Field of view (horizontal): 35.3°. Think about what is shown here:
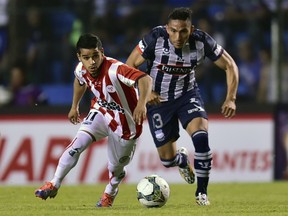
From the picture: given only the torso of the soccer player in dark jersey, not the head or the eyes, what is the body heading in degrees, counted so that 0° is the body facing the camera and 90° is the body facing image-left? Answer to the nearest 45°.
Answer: approximately 0°

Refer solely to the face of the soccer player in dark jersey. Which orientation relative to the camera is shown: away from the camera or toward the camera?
toward the camera

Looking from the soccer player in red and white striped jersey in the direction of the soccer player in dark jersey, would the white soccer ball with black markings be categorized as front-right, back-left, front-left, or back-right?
front-right

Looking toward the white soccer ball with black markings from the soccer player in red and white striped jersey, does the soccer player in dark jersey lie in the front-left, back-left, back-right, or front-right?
front-left

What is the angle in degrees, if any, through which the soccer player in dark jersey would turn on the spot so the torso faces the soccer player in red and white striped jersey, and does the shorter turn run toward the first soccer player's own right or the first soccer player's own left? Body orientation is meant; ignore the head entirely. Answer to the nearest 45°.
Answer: approximately 45° to the first soccer player's own right
